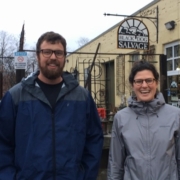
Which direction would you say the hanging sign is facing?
toward the camera

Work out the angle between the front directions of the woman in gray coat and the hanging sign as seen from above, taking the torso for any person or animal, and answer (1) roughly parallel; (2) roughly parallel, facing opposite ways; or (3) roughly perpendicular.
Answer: roughly parallel

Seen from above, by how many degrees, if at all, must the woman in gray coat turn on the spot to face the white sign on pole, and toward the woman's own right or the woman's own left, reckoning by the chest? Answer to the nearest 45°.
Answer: approximately 135° to the woman's own right

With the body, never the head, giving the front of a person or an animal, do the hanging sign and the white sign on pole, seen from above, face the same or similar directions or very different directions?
same or similar directions

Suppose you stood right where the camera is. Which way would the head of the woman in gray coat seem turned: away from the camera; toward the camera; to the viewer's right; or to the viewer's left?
toward the camera

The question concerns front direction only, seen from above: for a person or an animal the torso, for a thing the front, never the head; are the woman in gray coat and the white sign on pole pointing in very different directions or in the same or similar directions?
same or similar directions

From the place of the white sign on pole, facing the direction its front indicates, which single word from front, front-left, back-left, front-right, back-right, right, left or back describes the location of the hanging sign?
back-left

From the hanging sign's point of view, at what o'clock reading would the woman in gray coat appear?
The woman in gray coat is roughly at 12 o'clock from the hanging sign.

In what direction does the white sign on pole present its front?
toward the camera

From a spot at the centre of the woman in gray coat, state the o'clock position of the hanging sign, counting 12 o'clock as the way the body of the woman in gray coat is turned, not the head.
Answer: The hanging sign is roughly at 6 o'clock from the woman in gray coat.

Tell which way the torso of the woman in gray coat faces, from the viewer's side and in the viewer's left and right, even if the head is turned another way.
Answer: facing the viewer

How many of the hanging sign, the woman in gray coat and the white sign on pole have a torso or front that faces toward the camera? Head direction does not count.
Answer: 3
